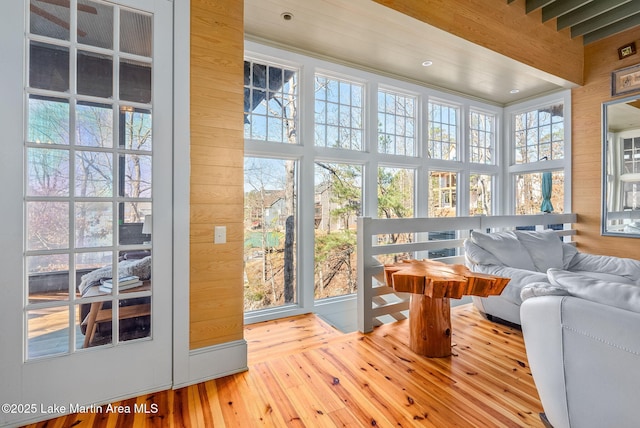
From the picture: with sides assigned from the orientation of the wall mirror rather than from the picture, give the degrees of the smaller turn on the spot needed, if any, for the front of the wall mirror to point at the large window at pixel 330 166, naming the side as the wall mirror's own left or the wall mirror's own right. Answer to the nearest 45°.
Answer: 0° — it already faces it

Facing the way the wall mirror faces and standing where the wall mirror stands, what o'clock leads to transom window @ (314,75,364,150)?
The transom window is roughly at 12 o'clock from the wall mirror.

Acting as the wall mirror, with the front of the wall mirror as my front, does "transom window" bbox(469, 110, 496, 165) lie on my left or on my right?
on my right

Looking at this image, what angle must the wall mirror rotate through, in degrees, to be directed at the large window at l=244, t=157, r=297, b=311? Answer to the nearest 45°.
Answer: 0° — it already faces it

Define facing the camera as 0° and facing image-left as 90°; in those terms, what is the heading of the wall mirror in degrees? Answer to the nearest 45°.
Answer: approximately 45°

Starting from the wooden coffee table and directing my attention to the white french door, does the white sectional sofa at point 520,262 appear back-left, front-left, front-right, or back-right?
back-right

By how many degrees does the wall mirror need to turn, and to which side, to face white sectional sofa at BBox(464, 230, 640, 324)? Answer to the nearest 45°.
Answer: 0° — it already faces it

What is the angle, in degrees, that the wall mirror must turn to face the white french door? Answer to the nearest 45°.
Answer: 0° — it already faces it
